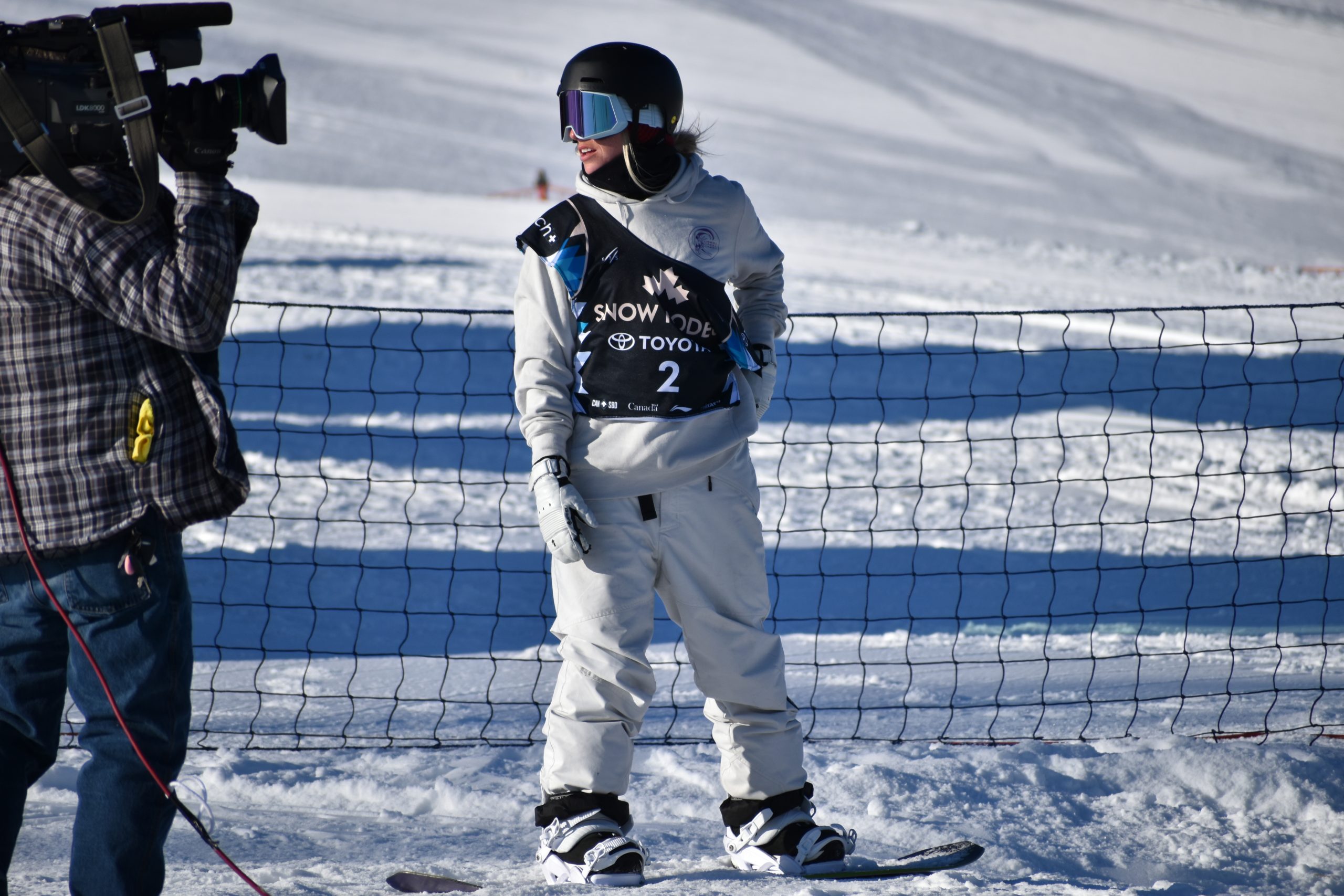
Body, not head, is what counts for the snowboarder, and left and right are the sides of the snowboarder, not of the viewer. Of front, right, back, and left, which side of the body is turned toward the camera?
front

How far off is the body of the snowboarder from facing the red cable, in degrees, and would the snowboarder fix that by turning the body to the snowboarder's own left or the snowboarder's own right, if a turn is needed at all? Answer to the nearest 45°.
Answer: approximately 45° to the snowboarder's own right

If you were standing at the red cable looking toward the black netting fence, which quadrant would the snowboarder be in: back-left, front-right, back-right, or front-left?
front-right

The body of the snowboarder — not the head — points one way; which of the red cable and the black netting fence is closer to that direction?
the red cable

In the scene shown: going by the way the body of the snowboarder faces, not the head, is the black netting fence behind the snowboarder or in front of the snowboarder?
behind
